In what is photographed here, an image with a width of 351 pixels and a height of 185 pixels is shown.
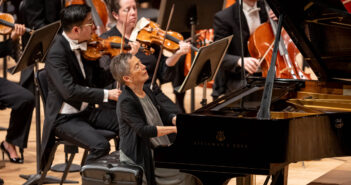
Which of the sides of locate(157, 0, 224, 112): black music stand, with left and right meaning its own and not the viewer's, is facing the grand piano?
back

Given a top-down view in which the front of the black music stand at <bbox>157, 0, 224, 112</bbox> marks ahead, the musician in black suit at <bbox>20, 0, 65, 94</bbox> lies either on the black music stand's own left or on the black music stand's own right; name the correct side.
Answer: on the black music stand's own left

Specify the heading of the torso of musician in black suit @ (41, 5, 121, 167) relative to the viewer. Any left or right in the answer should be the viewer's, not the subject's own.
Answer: facing to the right of the viewer

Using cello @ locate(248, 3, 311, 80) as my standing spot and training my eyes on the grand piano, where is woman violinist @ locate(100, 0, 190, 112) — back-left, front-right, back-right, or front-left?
front-right

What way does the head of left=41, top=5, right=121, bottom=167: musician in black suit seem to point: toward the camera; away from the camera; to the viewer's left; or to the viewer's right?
to the viewer's right

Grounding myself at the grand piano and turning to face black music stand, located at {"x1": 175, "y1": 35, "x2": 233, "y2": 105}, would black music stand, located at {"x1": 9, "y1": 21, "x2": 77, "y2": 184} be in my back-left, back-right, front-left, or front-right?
front-left

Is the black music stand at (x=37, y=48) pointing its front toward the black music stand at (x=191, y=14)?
no

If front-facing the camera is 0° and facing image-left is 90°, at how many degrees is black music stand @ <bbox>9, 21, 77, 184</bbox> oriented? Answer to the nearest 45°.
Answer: approximately 135°

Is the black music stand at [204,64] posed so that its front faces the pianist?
no

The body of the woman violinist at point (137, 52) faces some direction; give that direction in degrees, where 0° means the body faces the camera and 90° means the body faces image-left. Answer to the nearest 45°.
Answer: approximately 315°

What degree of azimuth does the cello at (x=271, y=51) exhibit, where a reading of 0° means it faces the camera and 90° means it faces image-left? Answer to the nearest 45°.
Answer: approximately 315°
